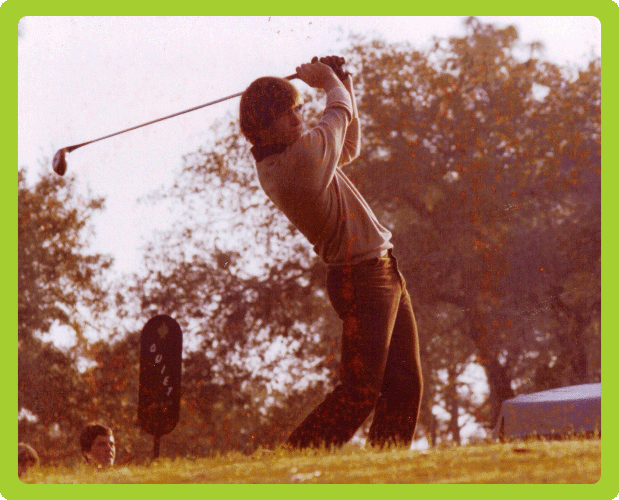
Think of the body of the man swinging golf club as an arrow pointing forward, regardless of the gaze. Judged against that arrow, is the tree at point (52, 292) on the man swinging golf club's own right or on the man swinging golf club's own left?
on the man swinging golf club's own left

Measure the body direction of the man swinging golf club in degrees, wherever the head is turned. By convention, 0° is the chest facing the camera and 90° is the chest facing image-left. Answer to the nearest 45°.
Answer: approximately 270°

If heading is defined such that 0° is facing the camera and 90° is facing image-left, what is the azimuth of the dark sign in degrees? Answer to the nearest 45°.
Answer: approximately 0°

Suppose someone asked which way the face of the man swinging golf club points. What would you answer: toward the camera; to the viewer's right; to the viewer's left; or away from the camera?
to the viewer's right

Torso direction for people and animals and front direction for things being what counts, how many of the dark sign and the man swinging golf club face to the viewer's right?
1

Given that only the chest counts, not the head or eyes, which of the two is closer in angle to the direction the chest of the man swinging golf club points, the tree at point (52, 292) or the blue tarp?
the blue tarp

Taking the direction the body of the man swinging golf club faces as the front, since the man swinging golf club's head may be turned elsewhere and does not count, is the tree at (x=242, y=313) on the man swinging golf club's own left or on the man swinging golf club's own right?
on the man swinging golf club's own left

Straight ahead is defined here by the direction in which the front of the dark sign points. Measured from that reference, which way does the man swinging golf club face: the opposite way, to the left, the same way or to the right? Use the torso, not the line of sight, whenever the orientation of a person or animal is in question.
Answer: to the left
